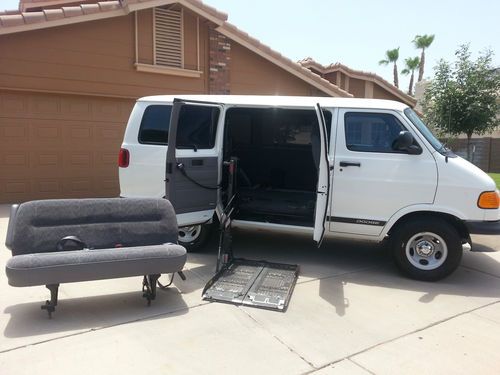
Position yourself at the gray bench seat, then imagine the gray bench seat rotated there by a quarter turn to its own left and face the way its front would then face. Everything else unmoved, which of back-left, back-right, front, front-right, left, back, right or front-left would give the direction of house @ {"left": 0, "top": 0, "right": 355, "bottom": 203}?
left

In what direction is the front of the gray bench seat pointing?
toward the camera

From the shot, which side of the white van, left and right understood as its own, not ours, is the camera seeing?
right

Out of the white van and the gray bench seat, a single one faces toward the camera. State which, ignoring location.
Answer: the gray bench seat

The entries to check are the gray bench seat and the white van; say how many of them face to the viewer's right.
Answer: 1

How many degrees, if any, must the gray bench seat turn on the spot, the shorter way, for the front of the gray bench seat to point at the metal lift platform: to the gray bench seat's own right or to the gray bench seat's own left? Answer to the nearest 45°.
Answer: approximately 90° to the gray bench seat's own left

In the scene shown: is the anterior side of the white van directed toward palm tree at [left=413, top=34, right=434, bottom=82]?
no

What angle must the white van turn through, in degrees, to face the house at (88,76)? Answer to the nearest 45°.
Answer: approximately 135° to its left

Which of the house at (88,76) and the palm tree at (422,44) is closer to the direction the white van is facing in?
the palm tree

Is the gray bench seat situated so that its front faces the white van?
no

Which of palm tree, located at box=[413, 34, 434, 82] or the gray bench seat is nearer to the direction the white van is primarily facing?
the palm tree

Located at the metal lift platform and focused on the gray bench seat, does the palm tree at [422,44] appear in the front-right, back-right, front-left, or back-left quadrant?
back-right
